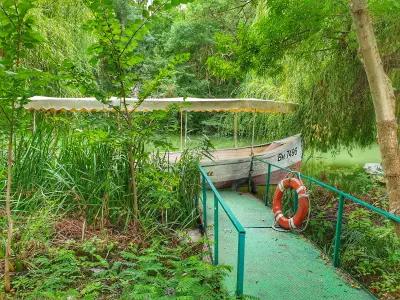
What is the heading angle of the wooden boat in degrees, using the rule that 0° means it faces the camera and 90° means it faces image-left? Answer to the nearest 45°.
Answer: approximately 270°

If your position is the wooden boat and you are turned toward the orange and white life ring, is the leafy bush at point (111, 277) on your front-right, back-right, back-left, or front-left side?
front-right

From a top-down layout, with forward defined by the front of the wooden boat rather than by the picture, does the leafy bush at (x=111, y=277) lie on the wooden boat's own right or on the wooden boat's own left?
on the wooden boat's own right

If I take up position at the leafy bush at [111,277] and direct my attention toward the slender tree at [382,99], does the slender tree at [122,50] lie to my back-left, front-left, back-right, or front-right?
front-left

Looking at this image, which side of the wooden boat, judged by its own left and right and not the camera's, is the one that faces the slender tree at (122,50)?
right

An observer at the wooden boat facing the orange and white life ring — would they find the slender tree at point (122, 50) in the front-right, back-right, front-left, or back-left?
front-right

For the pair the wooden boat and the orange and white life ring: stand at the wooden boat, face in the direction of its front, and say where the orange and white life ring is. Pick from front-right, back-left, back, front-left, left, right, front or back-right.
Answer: right
